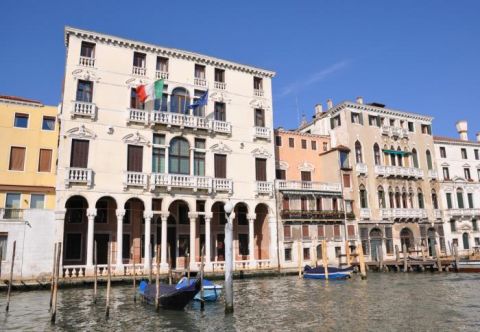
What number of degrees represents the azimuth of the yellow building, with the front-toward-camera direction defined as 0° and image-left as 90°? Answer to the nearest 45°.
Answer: approximately 0°

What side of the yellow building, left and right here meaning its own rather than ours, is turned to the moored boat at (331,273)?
left

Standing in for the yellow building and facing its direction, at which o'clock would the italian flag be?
The italian flag is roughly at 10 o'clock from the yellow building.
